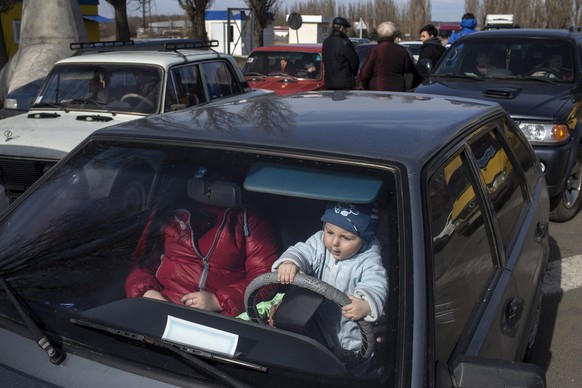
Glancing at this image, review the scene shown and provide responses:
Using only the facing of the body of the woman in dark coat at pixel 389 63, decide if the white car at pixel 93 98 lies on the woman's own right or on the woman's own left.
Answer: on the woman's own left

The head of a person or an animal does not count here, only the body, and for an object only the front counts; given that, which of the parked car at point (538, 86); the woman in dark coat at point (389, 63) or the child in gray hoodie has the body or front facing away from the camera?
the woman in dark coat

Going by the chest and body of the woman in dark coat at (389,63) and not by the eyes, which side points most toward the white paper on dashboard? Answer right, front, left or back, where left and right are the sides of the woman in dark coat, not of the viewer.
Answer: back

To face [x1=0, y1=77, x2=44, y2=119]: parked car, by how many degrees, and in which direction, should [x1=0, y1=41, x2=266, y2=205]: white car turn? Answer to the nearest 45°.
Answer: approximately 90° to its right

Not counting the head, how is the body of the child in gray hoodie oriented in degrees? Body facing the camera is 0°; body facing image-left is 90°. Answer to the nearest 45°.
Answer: approximately 45°

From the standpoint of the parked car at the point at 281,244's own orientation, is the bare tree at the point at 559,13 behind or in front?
behind

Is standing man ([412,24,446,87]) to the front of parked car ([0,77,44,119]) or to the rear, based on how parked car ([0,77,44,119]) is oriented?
to the rear

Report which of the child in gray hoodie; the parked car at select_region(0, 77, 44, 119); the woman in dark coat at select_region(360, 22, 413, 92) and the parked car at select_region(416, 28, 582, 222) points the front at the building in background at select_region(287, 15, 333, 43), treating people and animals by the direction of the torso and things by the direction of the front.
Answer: the woman in dark coat

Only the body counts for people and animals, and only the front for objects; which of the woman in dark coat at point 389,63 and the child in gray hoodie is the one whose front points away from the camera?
the woman in dark coat

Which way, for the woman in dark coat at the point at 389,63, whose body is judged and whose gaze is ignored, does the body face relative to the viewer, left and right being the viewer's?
facing away from the viewer

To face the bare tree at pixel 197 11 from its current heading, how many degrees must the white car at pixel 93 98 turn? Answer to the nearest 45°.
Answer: approximately 135° to its right

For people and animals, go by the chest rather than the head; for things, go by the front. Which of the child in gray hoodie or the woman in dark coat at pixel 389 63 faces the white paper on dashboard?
the child in gray hoodie

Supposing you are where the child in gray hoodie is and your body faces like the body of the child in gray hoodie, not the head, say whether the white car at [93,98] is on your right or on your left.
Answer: on your right

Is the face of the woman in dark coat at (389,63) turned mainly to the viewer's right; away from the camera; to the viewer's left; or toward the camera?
away from the camera

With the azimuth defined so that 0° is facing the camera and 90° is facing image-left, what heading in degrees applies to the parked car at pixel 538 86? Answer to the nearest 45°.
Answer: approximately 45°
